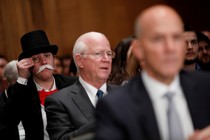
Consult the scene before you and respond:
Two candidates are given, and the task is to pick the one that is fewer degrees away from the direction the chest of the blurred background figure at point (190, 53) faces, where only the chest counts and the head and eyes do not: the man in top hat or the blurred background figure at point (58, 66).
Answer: the man in top hat

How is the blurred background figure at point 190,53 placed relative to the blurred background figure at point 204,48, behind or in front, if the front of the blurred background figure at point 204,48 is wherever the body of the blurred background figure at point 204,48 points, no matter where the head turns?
in front

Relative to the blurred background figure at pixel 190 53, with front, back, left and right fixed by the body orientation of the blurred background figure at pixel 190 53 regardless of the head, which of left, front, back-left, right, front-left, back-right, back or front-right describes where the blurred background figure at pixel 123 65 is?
right

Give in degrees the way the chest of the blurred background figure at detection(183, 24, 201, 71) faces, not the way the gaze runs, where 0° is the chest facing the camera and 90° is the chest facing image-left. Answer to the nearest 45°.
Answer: approximately 0°

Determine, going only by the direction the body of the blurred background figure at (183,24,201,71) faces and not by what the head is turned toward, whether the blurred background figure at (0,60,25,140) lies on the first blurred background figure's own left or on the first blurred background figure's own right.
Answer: on the first blurred background figure's own right

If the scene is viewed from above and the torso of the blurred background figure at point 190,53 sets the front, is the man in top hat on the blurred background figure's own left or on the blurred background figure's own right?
on the blurred background figure's own right

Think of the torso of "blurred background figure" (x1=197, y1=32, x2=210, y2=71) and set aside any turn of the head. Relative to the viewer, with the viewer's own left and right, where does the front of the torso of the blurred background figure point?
facing the viewer

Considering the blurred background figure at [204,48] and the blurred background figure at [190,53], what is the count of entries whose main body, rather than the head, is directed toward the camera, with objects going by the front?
2

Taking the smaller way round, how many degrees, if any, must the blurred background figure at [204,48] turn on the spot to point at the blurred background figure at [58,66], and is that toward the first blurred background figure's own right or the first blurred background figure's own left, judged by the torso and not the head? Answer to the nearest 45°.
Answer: approximately 90° to the first blurred background figure's own right

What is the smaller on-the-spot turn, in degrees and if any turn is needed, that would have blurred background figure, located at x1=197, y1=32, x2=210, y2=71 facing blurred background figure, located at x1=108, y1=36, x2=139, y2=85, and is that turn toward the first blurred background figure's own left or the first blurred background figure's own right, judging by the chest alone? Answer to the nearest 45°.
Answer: approximately 45° to the first blurred background figure's own right

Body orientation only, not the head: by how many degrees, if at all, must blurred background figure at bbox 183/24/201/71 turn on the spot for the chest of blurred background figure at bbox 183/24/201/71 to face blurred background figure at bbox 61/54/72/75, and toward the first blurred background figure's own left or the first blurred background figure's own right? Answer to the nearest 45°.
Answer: approximately 135° to the first blurred background figure's own right
